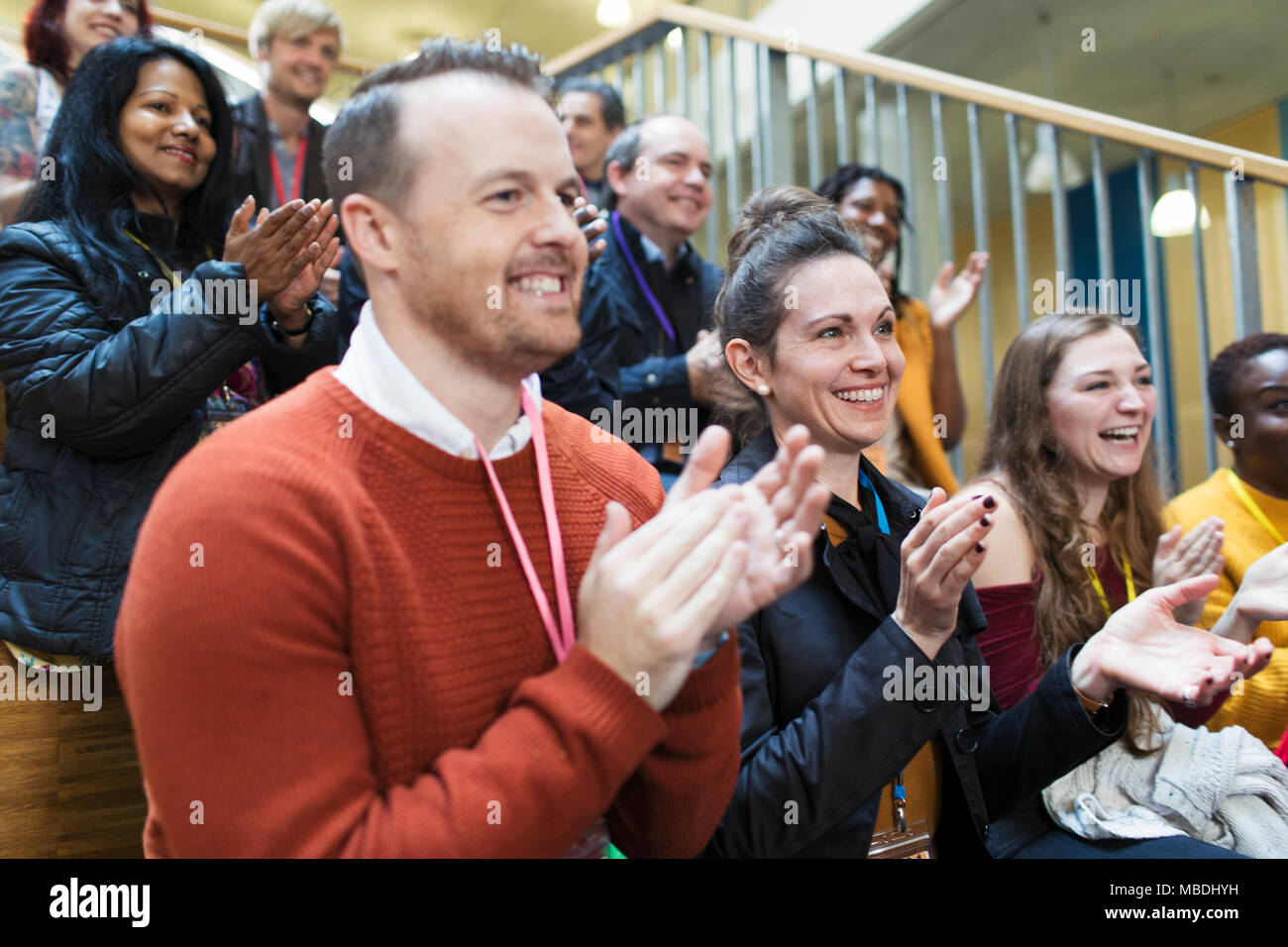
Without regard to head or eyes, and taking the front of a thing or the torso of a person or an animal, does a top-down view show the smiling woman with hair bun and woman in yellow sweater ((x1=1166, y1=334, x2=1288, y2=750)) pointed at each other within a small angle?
no

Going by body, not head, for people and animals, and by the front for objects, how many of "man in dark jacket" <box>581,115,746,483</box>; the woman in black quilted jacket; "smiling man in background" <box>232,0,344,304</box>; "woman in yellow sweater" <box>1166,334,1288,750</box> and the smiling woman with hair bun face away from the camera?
0

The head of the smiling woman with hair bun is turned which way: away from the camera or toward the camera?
toward the camera

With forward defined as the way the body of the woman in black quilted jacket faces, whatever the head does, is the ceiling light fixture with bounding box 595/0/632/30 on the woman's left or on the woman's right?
on the woman's left

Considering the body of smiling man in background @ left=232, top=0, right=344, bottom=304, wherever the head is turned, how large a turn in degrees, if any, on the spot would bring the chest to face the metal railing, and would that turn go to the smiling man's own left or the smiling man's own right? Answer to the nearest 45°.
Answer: approximately 45° to the smiling man's own left

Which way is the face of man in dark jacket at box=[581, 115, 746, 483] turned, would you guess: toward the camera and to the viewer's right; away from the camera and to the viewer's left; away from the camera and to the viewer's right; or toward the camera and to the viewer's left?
toward the camera and to the viewer's right

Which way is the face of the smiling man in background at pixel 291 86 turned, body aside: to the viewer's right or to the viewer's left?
to the viewer's right

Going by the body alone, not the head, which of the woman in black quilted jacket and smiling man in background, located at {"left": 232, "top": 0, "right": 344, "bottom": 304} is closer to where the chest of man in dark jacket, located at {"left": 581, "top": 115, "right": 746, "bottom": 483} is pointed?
the woman in black quilted jacket

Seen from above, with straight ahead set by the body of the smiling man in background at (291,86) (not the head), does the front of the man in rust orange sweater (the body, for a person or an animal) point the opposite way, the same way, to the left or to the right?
the same way

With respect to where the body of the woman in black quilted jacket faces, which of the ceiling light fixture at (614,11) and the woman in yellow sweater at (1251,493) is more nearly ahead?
the woman in yellow sweater

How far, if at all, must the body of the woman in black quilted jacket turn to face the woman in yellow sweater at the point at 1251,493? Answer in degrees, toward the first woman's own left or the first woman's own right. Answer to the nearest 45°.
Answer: approximately 45° to the first woman's own left

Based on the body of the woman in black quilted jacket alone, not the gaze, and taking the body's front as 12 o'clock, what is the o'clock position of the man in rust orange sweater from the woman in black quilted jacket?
The man in rust orange sweater is roughly at 1 o'clock from the woman in black quilted jacket.

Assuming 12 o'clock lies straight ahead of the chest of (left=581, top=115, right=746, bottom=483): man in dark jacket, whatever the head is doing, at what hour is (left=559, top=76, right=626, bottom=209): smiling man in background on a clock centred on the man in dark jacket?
The smiling man in background is roughly at 7 o'clock from the man in dark jacket.

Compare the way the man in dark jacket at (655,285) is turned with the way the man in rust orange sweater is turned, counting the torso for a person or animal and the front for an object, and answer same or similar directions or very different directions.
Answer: same or similar directions

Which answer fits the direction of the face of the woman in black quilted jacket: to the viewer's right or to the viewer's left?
to the viewer's right

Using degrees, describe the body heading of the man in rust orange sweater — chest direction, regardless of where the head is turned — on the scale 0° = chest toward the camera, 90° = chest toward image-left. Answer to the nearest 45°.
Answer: approximately 315°

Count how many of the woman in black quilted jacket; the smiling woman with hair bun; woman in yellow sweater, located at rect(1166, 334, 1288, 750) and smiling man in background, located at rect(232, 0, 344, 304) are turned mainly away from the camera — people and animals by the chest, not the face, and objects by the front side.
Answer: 0

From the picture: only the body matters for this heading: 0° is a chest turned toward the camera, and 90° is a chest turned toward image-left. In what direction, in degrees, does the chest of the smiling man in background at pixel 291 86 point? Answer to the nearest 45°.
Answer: approximately 315°

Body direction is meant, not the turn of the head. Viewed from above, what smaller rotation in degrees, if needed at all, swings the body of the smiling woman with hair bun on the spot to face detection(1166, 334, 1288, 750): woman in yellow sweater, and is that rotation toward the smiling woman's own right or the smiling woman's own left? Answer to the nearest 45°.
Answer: approximately 90° to the smiling woman's own left

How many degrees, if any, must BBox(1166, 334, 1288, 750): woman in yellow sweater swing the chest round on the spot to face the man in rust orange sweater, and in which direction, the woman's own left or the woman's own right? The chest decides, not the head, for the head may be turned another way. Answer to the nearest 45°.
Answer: approximately 45° to the woman's own right
